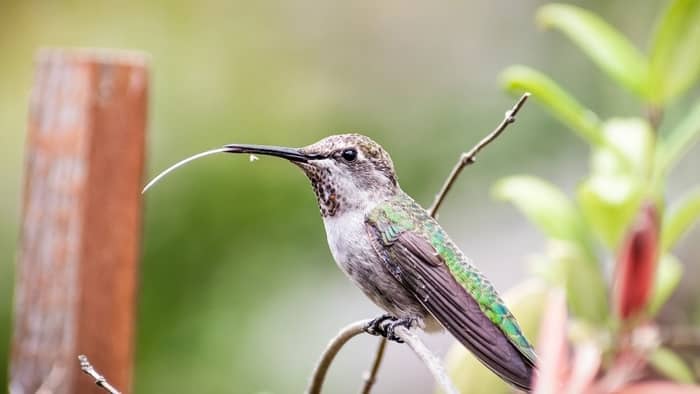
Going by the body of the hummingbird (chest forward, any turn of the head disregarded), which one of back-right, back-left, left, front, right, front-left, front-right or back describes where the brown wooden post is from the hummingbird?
front-right

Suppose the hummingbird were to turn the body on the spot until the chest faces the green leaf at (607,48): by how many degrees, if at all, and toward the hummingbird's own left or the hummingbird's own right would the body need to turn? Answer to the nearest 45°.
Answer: approximately 135° to the hummingbird's own right

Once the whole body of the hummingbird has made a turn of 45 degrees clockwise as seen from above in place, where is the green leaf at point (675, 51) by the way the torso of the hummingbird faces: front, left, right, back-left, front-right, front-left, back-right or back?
right

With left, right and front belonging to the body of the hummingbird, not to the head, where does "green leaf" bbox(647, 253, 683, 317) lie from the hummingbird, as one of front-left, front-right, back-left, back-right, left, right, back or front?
back-right

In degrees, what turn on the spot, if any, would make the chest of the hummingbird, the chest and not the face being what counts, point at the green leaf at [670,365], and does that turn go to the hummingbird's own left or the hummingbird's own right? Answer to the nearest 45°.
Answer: approximately 135° to the hummingbird's own right

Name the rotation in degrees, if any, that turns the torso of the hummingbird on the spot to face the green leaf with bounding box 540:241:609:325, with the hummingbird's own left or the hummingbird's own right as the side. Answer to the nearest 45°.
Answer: approximately 135° to the hummingbird's own right

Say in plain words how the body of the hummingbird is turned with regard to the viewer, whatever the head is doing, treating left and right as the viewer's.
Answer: facing to the left of the viewer

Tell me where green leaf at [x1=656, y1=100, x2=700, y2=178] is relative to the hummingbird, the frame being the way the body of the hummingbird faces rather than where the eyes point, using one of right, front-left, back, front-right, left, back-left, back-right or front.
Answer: back-right
